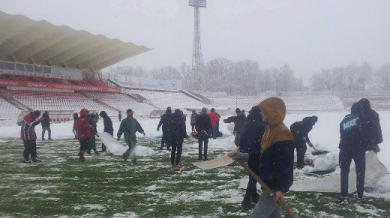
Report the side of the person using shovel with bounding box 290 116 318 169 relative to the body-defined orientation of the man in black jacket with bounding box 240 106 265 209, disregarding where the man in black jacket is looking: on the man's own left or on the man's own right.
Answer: on the man's own right

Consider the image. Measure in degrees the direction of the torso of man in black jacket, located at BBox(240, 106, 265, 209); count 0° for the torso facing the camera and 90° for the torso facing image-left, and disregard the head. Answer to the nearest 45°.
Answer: approximately 90°

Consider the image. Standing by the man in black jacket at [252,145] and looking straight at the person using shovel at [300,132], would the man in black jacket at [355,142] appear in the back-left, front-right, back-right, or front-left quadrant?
front-right

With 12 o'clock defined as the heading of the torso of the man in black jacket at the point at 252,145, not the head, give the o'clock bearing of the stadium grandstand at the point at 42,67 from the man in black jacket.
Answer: The stadium grandstand is roughly at 2 o'clock from the man in black jacket.

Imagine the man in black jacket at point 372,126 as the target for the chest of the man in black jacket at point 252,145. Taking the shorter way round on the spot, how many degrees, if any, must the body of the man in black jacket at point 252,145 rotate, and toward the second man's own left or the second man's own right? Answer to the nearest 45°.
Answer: approximately 180°

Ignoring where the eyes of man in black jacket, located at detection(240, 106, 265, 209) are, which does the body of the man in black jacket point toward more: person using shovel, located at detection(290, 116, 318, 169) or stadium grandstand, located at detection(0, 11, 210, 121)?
the stadium grandstand
